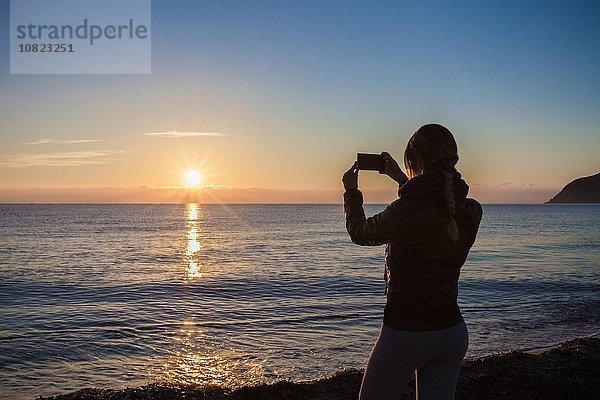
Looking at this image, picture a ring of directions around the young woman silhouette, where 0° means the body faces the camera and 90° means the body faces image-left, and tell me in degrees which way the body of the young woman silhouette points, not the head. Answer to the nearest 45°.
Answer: approximately 135°
